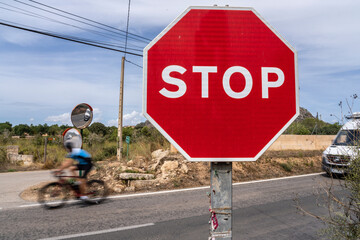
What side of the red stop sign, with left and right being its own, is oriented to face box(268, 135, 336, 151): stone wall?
back

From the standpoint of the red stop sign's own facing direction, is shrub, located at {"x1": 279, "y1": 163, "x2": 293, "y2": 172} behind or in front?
behind

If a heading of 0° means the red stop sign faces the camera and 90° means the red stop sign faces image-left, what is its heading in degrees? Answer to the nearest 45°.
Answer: approximately 0°

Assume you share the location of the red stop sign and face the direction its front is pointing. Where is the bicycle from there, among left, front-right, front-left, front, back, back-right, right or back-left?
back-right
